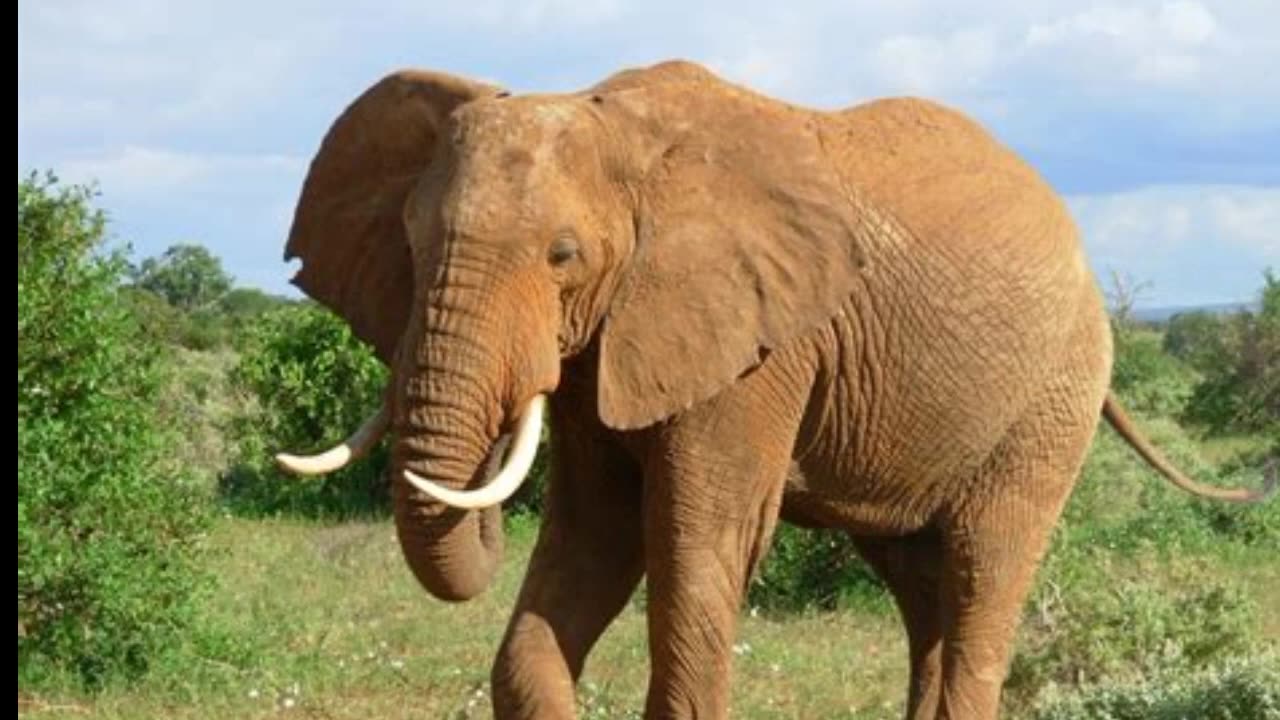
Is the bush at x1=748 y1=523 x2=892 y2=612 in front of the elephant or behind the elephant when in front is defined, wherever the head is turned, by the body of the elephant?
behind

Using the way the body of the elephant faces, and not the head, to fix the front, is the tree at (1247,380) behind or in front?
behind

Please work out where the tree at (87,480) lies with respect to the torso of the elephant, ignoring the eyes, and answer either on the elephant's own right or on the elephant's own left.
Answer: on the elephant's own right

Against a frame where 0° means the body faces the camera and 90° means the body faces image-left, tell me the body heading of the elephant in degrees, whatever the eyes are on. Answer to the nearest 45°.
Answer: approximately 45°
